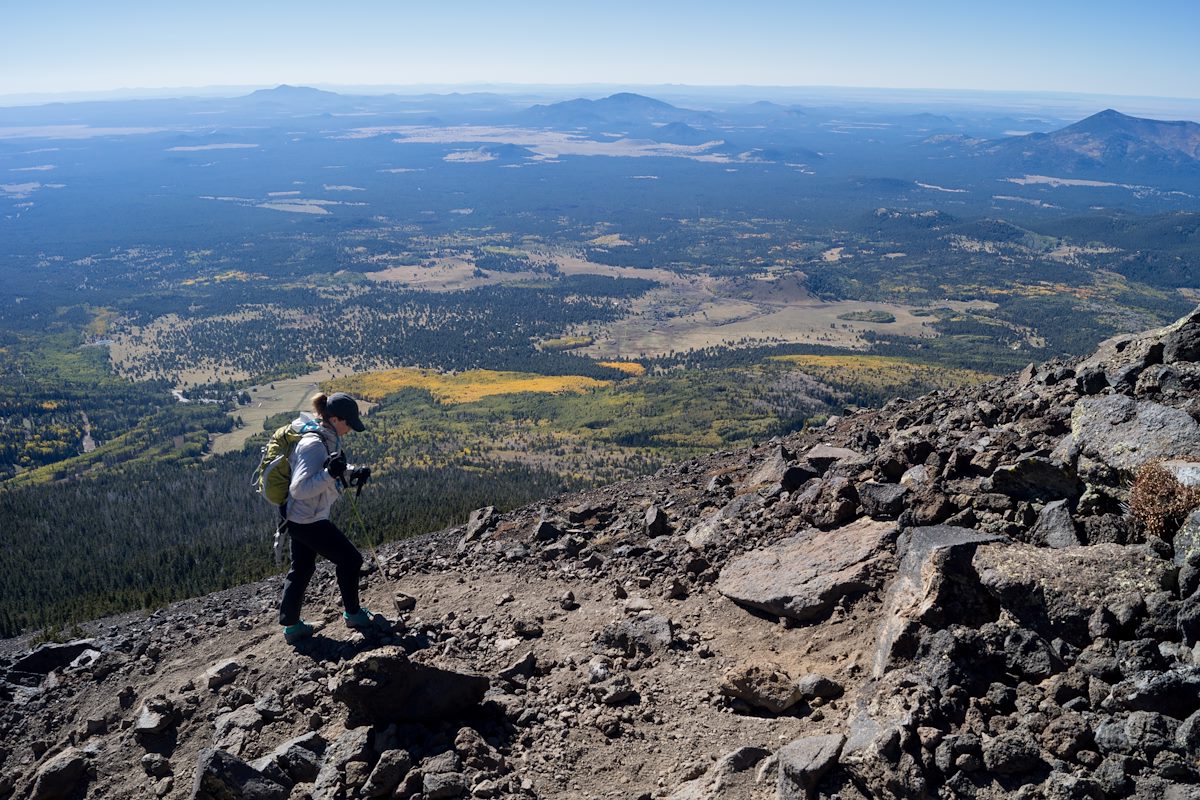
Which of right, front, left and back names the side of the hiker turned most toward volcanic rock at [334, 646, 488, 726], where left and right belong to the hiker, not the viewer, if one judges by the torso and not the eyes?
right

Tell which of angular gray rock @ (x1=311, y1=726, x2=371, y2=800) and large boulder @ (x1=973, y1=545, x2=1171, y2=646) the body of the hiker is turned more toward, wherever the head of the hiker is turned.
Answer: the large boulder

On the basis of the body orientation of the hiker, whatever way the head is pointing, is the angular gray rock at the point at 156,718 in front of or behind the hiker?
behind

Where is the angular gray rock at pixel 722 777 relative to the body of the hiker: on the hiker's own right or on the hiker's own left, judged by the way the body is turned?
on the hiker's own right

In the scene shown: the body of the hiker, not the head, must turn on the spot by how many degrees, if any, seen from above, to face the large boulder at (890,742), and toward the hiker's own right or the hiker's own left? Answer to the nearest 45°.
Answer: approximately 45° to the hiker's own right

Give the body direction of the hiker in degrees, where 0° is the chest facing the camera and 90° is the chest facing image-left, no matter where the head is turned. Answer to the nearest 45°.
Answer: approximately 270°

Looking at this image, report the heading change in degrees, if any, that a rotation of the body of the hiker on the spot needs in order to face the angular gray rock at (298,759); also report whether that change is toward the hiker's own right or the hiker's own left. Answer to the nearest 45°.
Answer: approximately 90° to the hiker's own right

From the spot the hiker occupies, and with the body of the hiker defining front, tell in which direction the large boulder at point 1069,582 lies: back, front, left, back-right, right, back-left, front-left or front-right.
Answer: front-right

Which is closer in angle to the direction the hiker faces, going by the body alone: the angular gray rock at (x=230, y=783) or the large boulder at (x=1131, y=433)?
the large boulder

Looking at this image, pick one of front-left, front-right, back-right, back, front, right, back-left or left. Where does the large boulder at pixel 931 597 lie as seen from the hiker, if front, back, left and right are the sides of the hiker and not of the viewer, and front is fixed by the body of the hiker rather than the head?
front-right
